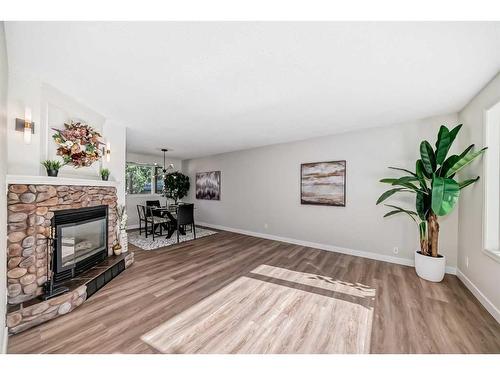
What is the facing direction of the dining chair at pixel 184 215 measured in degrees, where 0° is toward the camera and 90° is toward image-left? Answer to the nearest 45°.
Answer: approximately 135°

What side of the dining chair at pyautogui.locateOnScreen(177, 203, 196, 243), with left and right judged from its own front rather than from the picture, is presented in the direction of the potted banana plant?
back

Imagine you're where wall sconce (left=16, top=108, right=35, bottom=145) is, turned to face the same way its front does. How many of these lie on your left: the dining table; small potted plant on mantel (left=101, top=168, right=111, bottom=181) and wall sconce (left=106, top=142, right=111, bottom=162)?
3

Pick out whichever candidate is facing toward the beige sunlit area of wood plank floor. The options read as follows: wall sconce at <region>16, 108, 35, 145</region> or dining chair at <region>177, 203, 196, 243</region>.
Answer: the wall sconce

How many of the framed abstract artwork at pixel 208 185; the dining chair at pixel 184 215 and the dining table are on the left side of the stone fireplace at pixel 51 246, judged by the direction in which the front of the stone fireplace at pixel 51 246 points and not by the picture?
3

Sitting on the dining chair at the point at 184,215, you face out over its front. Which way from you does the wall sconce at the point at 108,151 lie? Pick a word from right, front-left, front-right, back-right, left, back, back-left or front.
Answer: left

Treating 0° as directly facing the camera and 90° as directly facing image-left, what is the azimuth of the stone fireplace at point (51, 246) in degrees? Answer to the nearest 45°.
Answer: approximately 315°

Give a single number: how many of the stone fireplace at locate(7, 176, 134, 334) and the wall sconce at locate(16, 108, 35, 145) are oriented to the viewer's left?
0

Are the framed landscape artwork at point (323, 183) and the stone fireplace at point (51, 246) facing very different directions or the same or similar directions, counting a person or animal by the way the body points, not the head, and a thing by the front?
very different directions

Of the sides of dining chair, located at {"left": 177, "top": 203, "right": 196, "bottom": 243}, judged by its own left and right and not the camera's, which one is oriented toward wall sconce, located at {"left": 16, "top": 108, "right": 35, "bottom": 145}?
left

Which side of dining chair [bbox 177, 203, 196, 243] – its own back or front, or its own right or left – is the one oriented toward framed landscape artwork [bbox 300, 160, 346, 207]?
back

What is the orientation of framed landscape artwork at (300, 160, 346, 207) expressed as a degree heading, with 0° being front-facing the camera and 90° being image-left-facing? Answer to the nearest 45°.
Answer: approximately 45°

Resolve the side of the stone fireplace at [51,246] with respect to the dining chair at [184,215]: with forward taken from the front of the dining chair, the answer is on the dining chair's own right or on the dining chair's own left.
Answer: on the dining chair's own left

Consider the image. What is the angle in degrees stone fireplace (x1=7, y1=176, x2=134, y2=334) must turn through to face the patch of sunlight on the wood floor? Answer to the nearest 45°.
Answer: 0° — it already faces it

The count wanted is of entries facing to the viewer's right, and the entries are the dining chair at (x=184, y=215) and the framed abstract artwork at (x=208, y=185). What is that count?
0

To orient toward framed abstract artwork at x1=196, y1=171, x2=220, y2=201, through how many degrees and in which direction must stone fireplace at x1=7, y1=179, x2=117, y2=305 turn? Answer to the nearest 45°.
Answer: approximately 90° to its left
